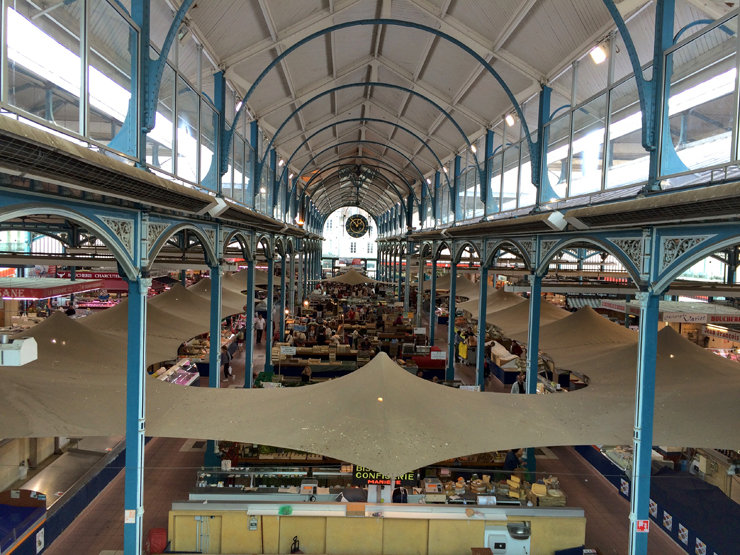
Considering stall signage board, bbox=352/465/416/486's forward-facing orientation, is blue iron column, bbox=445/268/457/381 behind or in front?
behind

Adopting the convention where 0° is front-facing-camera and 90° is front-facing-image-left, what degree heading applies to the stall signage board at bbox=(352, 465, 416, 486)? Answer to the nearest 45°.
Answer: approximately 0°

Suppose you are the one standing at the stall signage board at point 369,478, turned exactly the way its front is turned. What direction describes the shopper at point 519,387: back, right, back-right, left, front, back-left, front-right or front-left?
back-left

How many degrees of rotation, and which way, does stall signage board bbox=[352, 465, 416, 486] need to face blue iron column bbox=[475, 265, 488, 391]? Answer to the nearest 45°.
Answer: approximately 135° to its left

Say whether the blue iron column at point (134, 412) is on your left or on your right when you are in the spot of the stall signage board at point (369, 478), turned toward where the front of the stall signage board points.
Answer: on your right

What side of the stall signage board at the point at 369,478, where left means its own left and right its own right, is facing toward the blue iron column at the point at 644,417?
left

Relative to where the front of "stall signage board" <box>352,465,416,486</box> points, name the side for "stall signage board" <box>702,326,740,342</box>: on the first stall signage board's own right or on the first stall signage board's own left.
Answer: on the first stall signage board's own left

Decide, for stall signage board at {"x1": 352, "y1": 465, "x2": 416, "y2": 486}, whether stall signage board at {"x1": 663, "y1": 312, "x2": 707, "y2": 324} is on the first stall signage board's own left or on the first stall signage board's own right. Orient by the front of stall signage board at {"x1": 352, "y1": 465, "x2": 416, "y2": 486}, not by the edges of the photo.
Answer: on the first stall signage board's own left

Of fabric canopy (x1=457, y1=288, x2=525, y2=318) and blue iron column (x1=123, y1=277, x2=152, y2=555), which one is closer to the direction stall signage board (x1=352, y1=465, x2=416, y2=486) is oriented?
the blue iron column

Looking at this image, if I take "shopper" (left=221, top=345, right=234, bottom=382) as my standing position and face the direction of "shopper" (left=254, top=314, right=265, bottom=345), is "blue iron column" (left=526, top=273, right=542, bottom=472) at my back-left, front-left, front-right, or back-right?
back-right

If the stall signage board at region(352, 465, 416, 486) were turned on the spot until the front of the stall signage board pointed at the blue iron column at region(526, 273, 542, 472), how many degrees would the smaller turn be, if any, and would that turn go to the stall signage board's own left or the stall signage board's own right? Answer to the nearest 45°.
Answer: approximately 135° to the stall signage board's own left
